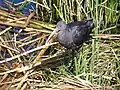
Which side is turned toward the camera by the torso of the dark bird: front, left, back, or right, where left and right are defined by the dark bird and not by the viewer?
left
